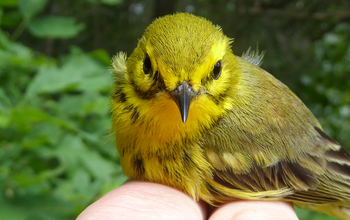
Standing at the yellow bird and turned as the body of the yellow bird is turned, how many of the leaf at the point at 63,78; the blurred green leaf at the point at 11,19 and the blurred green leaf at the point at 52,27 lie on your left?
0

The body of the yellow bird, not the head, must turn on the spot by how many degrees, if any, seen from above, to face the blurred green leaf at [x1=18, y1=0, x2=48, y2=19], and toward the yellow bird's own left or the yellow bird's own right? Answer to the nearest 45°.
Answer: approximately 45° to the yellow bird's own right

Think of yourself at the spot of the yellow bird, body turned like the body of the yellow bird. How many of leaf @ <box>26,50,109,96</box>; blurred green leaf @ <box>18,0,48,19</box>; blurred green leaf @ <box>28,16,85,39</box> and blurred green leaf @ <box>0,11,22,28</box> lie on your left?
0

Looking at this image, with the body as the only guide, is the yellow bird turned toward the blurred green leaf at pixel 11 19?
no

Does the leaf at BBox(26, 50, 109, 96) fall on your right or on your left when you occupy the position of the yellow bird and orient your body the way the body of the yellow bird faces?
on your right

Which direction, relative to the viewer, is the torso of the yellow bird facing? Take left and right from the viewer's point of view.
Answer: facing the viewer and to the left of the viewer

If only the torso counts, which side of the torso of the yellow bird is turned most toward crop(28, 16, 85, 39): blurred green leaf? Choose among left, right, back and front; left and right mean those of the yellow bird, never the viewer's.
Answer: right
